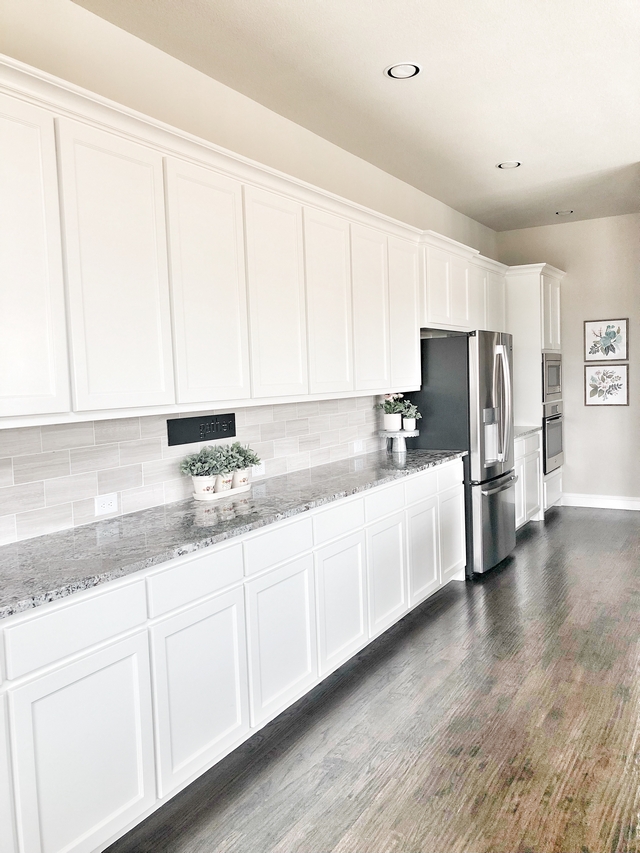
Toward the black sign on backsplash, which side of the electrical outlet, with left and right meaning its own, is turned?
left

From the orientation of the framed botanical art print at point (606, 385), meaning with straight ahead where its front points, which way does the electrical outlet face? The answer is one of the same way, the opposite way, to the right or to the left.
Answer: to the left

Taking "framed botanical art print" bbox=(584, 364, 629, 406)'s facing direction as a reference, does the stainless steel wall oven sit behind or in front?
in front

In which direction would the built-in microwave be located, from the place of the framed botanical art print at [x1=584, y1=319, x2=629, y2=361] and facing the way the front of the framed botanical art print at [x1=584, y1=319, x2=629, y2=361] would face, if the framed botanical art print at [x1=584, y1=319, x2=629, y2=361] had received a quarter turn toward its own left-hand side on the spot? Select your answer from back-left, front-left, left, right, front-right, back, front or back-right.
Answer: back-right

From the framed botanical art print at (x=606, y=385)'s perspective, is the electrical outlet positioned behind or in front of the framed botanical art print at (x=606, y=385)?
in front

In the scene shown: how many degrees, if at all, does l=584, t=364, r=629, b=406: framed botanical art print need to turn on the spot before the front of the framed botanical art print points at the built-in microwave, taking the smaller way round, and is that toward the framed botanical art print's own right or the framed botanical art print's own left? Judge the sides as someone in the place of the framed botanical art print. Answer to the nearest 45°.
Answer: approximately 45° to the framed botanical art print's own right

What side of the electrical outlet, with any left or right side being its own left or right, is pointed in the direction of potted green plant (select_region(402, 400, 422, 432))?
left

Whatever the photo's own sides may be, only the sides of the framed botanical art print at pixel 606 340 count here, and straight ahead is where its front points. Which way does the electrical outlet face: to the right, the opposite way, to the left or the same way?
to the left

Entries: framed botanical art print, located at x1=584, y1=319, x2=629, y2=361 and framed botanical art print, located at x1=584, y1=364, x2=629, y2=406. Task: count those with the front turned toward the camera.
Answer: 2

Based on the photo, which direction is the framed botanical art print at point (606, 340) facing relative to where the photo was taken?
toward the camera

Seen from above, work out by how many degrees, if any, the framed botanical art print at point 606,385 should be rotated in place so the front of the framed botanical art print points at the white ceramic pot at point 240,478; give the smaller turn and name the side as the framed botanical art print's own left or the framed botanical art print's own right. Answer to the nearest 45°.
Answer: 0° — it already faces it

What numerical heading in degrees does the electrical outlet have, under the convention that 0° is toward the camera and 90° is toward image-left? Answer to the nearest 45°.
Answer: approximately 315°

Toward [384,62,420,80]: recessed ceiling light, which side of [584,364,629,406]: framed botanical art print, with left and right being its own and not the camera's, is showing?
front
